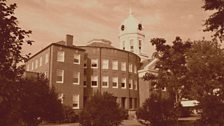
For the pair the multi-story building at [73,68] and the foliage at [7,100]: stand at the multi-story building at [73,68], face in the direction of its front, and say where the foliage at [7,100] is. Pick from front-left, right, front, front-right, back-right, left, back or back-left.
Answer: front-right

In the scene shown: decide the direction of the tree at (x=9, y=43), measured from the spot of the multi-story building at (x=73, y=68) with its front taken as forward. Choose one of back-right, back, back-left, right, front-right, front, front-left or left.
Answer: front-right

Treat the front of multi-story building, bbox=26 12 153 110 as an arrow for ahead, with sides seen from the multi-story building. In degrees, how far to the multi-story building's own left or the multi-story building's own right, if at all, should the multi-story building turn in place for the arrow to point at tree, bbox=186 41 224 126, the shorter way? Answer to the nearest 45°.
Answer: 0° — it already faces it

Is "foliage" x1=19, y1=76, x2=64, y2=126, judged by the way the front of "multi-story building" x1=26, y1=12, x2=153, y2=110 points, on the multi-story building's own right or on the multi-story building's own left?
on the multi-story building's own right

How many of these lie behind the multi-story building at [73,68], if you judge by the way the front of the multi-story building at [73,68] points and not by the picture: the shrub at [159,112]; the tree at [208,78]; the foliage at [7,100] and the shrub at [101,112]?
0

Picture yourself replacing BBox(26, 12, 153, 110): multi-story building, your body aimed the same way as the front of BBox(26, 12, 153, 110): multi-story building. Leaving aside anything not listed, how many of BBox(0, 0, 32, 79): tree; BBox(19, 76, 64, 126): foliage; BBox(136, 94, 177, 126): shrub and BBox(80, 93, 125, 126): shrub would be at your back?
0

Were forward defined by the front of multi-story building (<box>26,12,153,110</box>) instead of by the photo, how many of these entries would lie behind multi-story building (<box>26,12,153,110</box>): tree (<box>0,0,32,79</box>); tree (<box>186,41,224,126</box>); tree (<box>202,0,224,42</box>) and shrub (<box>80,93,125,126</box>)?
0

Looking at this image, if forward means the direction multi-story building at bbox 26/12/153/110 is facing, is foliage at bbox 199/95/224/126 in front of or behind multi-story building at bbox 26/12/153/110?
in front

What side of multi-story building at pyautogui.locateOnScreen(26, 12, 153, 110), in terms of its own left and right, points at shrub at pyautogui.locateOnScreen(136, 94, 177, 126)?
front

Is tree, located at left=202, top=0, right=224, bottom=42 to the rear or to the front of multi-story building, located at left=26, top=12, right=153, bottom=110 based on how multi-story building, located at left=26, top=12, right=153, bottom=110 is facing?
to the front

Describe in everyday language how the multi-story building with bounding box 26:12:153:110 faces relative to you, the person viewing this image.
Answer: facing the viewer and to the right of the viewer

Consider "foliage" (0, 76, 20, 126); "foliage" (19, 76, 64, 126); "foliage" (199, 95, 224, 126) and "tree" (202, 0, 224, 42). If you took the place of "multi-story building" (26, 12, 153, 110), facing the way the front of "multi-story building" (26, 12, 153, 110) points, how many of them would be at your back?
0
